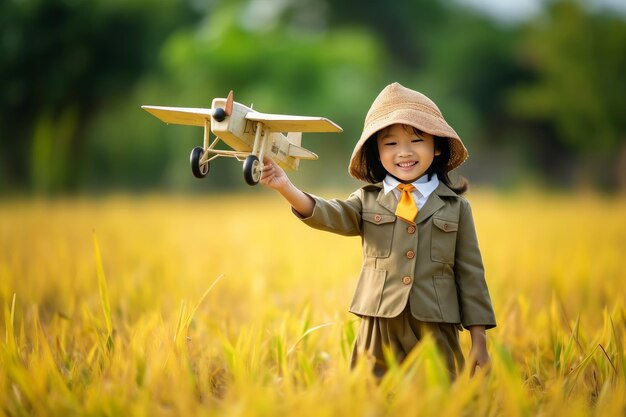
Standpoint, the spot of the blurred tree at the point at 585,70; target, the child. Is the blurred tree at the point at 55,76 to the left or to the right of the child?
right

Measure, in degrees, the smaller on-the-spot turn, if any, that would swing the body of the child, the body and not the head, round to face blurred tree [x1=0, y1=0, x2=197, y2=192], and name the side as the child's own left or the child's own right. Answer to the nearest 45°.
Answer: approximately 135° to the child's own right

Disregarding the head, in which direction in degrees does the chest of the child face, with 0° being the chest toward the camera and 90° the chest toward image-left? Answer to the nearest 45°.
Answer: approximately 0°

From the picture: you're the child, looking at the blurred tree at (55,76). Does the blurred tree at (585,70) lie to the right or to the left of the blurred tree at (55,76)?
right

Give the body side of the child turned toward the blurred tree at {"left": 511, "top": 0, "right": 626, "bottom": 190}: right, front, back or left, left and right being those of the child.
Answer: back
